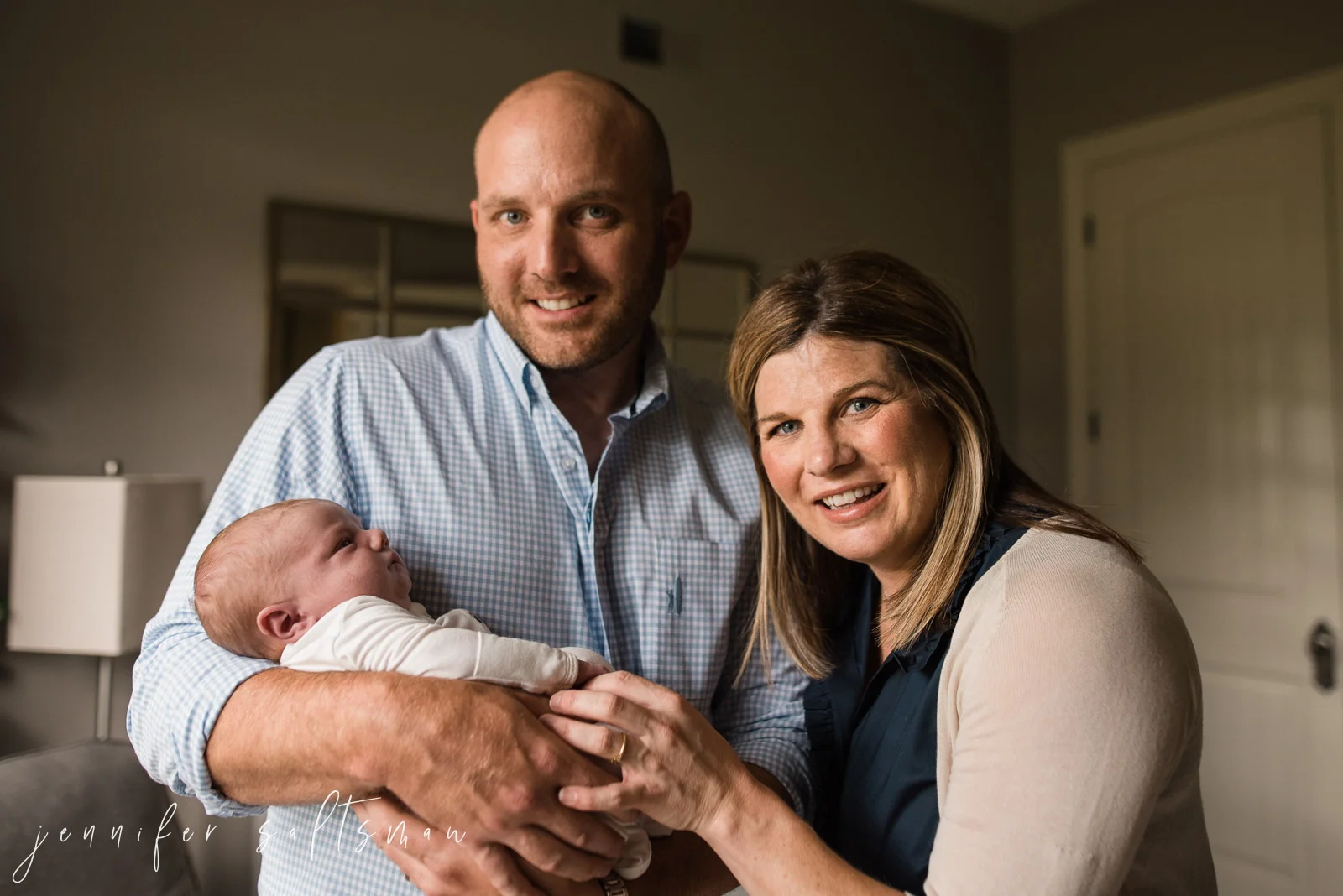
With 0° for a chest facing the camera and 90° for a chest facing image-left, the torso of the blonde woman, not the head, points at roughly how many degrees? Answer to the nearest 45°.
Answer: approximately 45°

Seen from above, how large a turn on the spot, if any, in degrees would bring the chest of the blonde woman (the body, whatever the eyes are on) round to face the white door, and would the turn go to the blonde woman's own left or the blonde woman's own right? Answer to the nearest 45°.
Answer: approximately 180°

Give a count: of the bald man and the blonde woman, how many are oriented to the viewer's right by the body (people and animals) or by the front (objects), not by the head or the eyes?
0

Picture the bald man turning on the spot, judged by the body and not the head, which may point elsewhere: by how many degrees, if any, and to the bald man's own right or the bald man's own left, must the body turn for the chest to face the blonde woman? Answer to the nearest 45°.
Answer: approximately 45° to the bald man's own left

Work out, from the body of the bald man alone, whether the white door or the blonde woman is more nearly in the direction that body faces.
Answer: the blonde woman

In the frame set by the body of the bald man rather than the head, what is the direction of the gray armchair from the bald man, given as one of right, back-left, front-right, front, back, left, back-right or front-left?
back-right

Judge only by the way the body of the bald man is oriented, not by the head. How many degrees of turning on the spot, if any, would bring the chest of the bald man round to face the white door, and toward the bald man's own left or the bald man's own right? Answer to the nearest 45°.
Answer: approximately 135° to the bald man's own left

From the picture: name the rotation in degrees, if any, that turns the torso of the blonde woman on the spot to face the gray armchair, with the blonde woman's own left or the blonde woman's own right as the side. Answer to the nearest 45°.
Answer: approximately 45° to the blonde woman's own right

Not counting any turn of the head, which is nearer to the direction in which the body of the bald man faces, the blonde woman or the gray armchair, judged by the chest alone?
the blonde woman
